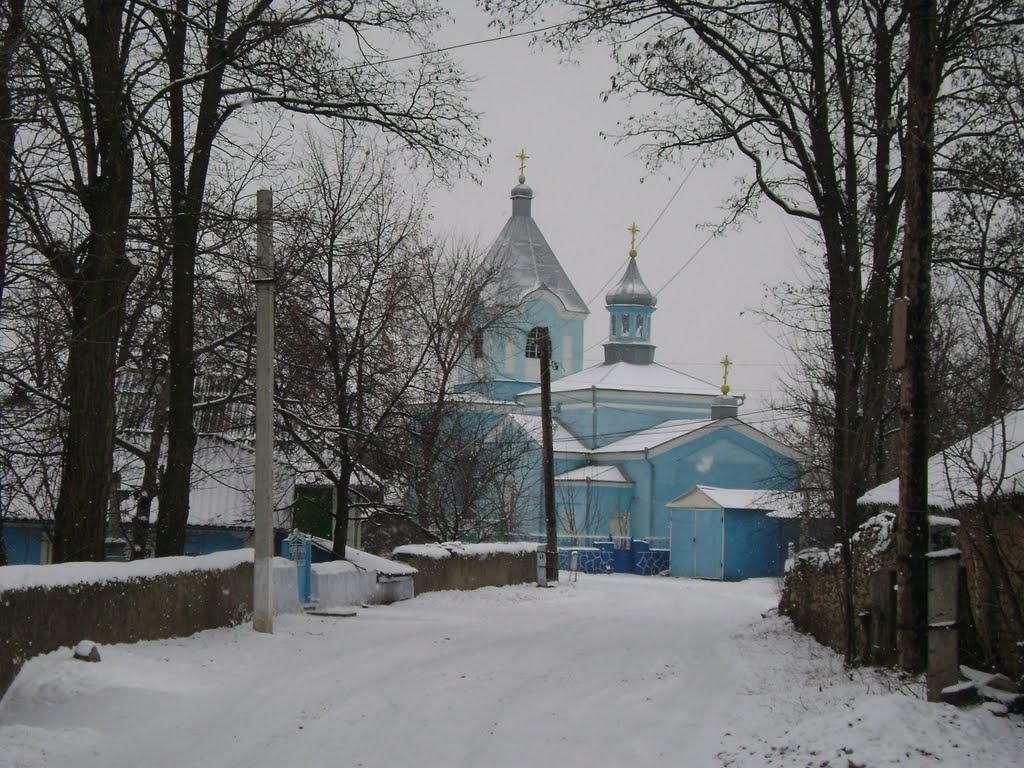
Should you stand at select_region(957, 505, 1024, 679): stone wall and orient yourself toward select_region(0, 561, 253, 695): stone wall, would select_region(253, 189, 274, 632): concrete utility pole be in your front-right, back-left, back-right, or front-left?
front-right

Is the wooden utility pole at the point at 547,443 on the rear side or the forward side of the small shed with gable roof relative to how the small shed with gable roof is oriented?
on the forward side

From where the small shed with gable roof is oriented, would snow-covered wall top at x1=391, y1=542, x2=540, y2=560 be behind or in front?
in front

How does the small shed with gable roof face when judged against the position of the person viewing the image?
facing the viewer and to the left of the viewer

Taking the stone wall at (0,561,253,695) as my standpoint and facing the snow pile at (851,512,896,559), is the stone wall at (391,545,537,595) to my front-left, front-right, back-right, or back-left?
front-left

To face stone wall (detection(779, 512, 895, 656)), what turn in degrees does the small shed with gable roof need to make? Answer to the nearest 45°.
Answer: approximately 45° to its left

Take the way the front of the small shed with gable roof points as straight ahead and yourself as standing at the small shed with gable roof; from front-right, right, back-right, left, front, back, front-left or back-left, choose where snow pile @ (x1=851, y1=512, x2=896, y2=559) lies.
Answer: front-left

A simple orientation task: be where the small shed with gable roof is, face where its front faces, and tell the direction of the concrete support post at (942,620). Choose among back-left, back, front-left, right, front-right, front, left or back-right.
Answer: front-left

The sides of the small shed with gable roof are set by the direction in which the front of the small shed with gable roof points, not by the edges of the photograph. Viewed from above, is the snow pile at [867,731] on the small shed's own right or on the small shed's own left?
on the small shed's own left
